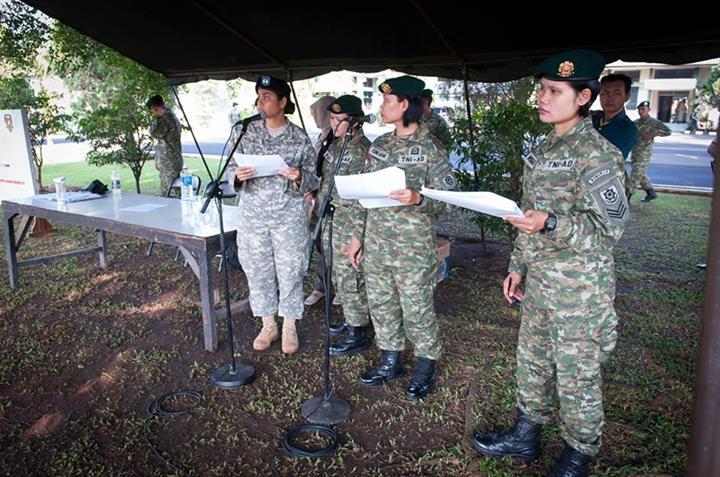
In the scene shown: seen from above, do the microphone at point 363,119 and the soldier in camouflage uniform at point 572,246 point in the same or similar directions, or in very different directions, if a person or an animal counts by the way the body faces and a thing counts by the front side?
very different directions

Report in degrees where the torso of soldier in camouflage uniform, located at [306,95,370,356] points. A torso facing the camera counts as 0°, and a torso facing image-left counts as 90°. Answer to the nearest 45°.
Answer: approximately 45°

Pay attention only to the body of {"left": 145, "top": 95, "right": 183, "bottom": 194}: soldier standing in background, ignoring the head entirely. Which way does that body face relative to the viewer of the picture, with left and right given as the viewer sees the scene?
facing to the left of the viewer

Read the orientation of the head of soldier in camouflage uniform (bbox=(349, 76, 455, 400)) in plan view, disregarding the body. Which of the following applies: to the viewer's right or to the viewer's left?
to the viewer's left

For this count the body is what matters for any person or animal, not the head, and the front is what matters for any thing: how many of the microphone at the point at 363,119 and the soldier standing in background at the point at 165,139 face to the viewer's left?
1

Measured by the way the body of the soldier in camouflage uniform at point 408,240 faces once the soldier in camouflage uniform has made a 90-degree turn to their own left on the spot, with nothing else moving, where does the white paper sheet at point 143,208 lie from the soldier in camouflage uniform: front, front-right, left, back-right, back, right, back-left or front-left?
back

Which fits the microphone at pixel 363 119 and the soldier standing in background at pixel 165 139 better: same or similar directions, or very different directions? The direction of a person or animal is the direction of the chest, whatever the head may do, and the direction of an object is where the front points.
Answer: very different directions
